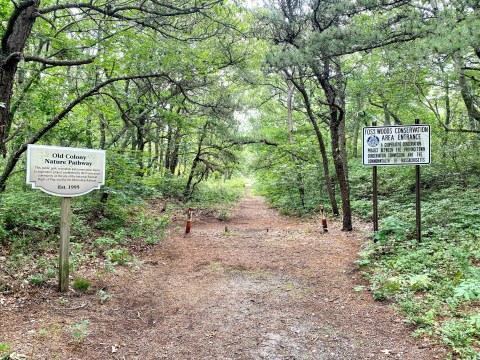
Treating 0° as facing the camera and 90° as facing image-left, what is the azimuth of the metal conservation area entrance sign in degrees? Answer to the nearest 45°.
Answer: approximately 0°

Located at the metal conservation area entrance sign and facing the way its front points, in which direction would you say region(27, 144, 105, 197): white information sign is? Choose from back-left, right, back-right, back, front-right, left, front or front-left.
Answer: front-right

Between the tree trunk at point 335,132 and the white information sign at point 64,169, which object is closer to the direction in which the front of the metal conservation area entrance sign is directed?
the white information sign

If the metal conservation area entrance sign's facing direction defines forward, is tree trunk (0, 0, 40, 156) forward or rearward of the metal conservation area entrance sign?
forward

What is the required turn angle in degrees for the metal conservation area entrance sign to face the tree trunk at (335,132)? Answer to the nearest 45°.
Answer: approximately 135° to its right
